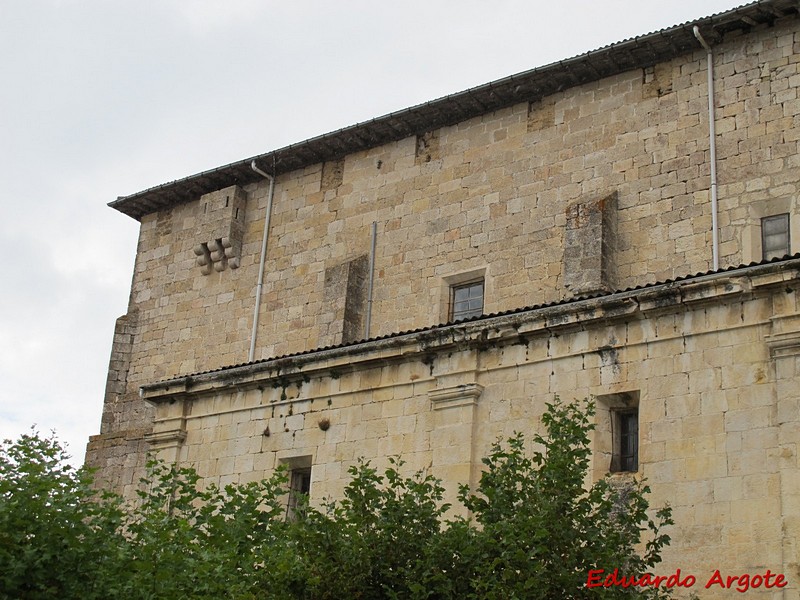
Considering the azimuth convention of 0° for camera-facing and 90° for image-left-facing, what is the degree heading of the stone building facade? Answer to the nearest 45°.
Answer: approximately 45°
